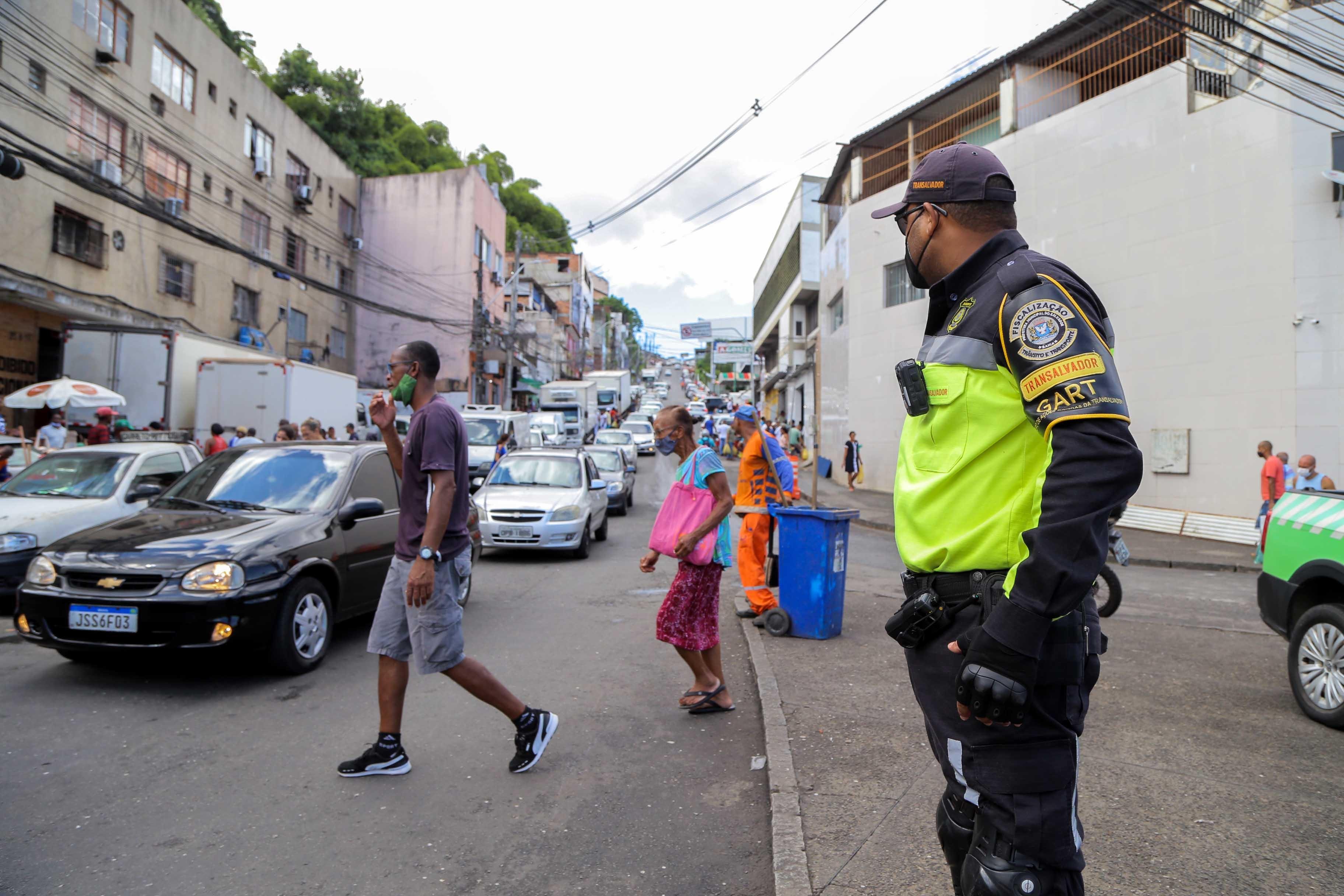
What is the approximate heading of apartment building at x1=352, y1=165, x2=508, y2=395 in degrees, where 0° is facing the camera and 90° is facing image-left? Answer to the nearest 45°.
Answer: approximately 270°

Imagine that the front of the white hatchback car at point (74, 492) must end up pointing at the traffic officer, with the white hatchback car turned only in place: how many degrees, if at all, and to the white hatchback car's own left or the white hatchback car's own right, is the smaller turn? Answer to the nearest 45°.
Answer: approximately 45° to the white hatchback car's own left

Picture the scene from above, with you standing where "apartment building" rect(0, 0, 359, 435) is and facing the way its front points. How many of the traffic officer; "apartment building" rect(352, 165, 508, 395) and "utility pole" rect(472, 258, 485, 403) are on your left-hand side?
2

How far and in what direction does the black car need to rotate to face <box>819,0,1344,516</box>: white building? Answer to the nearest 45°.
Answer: approximately 135° to its left

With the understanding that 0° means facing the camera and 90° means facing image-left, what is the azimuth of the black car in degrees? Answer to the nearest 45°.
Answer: approximately 45°

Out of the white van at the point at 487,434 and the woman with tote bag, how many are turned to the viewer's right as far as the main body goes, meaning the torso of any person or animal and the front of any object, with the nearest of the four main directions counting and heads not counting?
0

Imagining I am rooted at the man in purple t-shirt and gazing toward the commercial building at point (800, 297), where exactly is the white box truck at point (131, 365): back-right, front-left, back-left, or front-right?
front-left

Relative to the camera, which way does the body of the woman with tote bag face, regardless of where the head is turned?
to the viewer's left

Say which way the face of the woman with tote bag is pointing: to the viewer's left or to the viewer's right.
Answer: to the viewer's left

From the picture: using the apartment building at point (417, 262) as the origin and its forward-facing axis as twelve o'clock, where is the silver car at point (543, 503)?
The silver car is roughly at 3 o'clock from the apartment building.

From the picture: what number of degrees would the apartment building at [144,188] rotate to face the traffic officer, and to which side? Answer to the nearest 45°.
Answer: approximately 45° to its right
